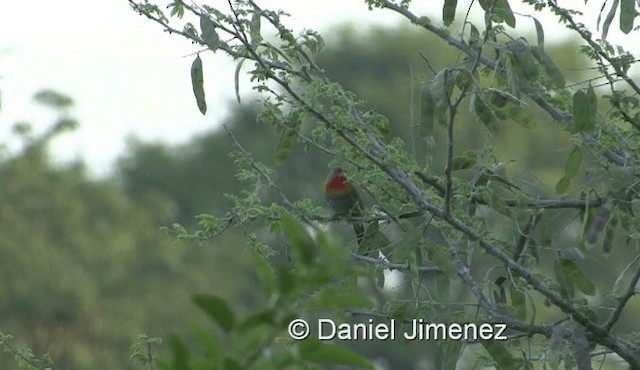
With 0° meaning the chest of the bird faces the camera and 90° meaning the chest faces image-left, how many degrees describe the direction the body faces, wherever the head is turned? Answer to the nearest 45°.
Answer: approximately 45°
